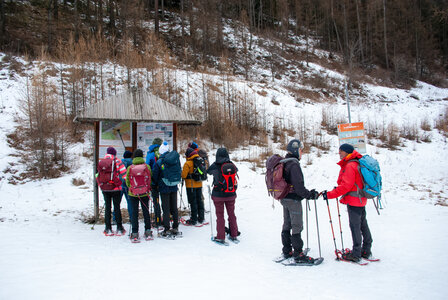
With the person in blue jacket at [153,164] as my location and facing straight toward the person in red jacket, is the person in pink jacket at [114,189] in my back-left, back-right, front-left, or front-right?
back-right

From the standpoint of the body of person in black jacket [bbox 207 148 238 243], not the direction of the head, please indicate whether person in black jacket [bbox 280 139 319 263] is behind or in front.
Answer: behind

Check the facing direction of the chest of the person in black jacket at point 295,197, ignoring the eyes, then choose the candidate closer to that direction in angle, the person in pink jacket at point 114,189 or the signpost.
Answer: the signpost

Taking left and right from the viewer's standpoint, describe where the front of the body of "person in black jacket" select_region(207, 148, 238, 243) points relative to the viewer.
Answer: facing away from the viewer and to the left of the viewer

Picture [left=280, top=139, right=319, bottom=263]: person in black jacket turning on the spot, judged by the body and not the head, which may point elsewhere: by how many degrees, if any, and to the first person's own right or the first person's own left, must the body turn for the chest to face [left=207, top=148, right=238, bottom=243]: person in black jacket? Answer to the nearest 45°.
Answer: approximately 135° to the first person's own left

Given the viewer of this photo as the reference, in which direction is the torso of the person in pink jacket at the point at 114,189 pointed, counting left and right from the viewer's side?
facing away from the viewer and to the right of the viewer
